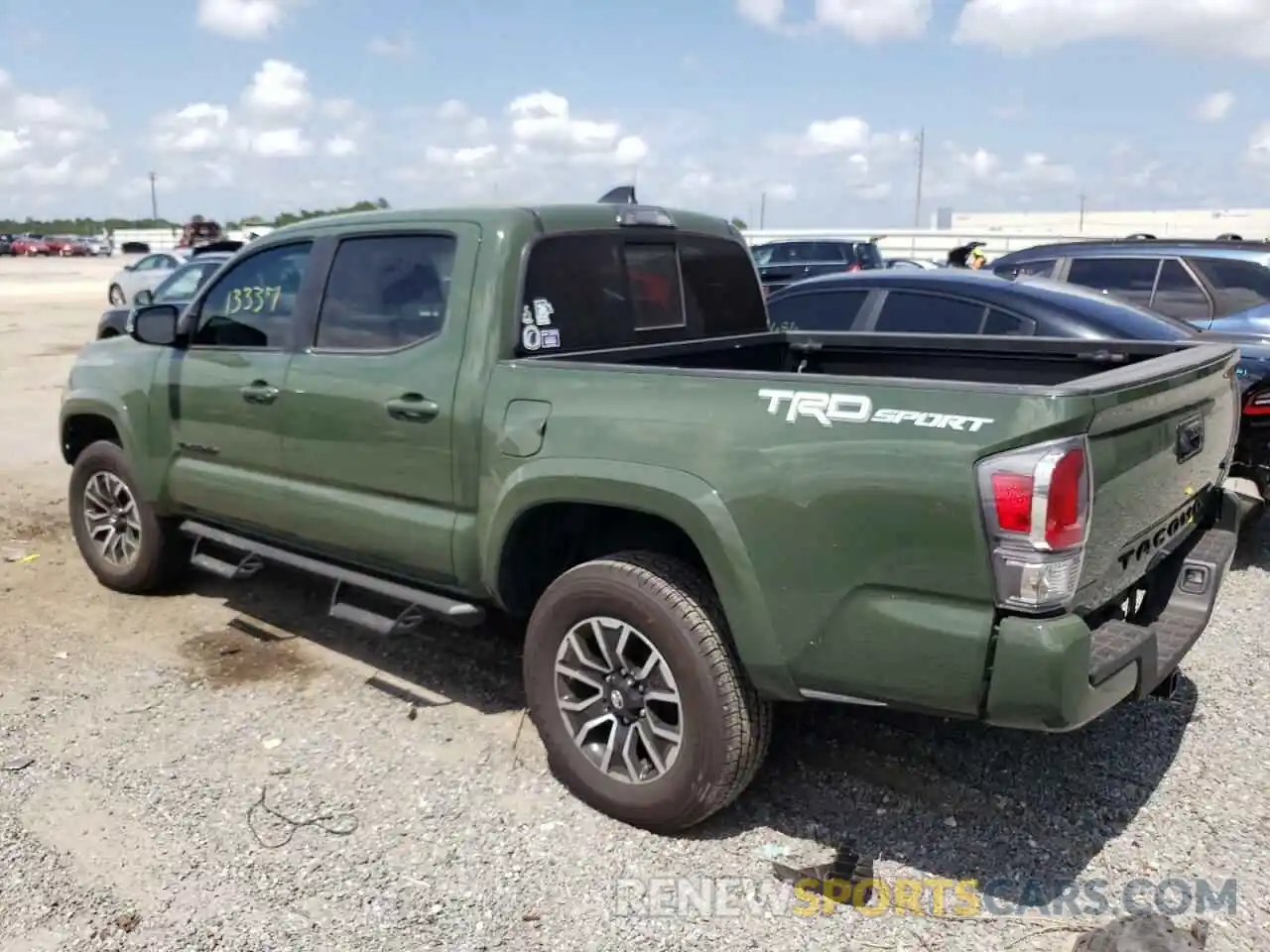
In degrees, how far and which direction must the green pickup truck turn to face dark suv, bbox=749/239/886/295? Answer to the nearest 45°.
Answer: approximately 45° to its right

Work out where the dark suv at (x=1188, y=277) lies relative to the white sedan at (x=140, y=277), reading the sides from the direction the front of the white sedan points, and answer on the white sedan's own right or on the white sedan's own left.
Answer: on the white sedan's own left

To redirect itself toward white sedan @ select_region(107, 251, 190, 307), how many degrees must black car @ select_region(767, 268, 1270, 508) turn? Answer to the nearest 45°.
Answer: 0° — it already faces it

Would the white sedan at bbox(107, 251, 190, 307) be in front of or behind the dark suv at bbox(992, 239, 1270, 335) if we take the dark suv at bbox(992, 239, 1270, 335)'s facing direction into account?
in front

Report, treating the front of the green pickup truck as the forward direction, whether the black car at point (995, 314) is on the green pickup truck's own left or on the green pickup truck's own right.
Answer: on the green pickup truck's own right

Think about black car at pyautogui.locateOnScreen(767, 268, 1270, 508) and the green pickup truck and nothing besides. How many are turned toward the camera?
0

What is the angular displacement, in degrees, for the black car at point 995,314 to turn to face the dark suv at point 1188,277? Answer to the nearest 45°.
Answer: approximately 90° to its right

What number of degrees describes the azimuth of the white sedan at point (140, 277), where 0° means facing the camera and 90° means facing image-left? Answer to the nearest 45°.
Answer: approximately 45°

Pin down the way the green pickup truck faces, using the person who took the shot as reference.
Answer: facing away from the viewer and to the left of the viewer
